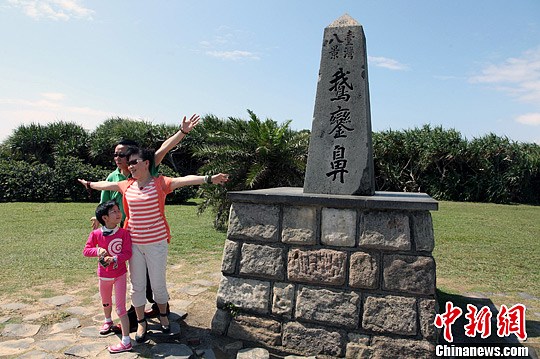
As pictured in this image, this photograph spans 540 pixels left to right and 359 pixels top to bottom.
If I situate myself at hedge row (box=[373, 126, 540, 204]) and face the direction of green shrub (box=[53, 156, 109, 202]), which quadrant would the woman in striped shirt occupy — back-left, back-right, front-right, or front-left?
front-left

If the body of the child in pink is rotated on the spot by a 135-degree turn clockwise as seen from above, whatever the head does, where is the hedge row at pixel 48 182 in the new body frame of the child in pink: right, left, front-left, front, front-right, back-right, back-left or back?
front-right

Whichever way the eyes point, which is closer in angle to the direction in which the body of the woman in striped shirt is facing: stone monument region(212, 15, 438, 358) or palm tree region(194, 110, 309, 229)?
the stone monument

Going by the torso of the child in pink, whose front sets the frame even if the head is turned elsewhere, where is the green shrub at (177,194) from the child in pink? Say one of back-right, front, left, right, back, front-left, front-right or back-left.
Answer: back

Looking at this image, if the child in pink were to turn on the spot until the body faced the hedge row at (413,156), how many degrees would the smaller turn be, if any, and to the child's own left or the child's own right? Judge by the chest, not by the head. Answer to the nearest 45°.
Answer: approximately 135° to the child's own left

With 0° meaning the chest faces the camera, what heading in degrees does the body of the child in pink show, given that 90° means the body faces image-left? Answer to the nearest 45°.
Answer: approximately 0°

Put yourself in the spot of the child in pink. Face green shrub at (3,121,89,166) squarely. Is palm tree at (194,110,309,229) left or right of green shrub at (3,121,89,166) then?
right

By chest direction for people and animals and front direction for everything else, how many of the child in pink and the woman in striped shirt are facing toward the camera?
2

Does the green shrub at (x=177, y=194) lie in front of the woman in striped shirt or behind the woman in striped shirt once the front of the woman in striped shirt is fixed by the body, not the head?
behind

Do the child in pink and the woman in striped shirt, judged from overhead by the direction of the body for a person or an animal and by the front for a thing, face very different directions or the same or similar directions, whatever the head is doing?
same or similar directions

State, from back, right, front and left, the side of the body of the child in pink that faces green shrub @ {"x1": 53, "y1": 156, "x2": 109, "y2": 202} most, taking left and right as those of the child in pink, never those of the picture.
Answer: back

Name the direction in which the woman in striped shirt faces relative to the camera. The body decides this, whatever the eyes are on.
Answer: toward the camera
